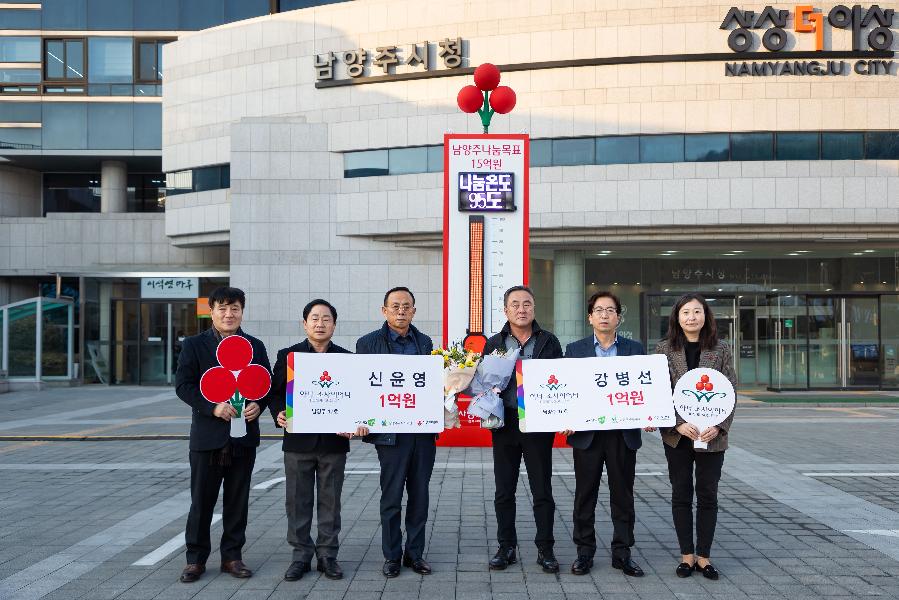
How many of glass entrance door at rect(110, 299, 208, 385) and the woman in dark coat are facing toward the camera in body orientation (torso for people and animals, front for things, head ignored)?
2

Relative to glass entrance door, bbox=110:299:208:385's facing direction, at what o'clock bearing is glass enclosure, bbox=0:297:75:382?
The glass enclosure is roughly at 3 o'clock from the glass entrance door.

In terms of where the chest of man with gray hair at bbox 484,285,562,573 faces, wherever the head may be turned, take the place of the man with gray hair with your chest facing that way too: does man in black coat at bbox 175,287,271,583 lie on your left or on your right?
on your right

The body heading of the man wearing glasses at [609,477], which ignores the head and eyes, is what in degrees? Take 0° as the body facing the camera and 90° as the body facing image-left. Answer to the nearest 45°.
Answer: approximately 0°

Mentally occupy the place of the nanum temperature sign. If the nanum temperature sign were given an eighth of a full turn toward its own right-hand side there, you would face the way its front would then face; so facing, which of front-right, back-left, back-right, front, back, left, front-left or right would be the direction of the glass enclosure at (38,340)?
right

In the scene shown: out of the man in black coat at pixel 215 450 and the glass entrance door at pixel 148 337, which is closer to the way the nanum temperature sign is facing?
the man in black coat

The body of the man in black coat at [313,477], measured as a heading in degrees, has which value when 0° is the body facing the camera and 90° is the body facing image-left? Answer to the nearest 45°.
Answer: approximately 0°

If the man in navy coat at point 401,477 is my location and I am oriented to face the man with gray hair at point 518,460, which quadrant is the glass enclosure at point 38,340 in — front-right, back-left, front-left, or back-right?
back-left

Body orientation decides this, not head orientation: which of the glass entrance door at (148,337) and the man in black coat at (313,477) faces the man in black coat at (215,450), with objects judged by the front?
the glass entrance door

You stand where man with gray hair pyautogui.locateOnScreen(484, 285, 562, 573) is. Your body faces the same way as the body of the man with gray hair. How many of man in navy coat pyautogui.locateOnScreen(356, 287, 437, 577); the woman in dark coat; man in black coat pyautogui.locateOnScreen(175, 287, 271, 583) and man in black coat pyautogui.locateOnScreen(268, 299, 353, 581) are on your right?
3

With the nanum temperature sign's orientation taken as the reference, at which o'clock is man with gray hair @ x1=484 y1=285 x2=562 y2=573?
The man with gray hair is roughly at 12 o'clock from the nanum temperature sign.

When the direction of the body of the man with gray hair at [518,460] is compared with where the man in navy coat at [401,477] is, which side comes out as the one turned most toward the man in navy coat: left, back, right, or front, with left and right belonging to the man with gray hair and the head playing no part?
right
